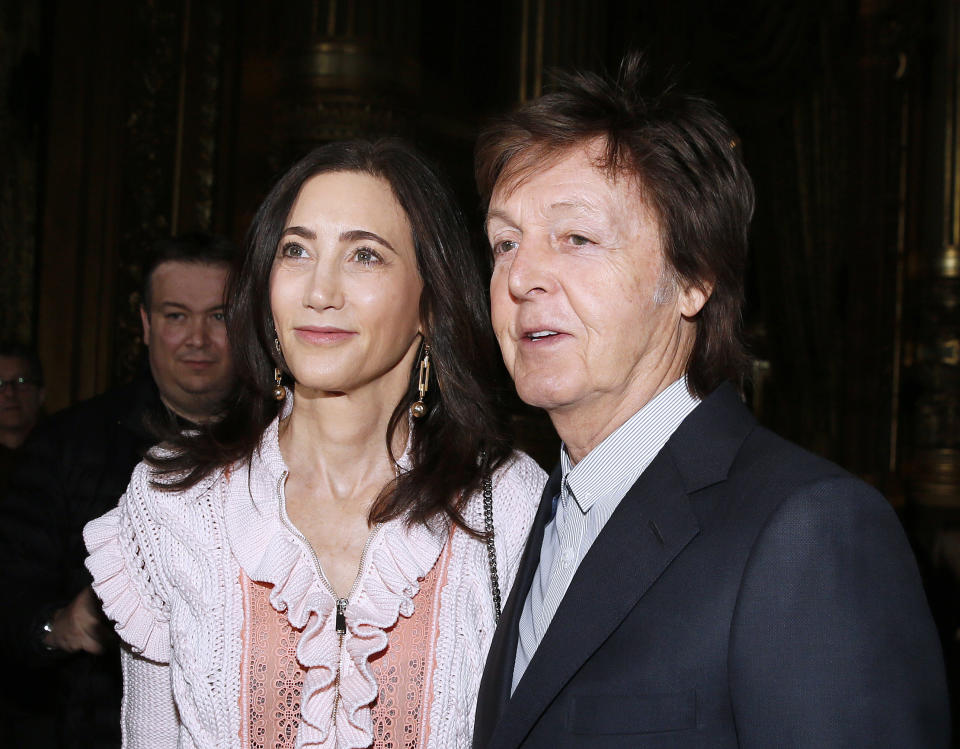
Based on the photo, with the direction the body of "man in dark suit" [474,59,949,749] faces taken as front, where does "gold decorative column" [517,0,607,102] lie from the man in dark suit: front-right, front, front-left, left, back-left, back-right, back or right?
back-right

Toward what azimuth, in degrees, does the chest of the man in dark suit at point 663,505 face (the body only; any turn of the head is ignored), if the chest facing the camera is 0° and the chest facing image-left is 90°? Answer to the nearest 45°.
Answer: approximately 45°

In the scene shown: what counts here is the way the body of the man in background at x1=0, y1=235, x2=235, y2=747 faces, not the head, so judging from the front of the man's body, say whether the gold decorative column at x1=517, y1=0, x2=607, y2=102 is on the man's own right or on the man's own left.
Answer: on the man's own left

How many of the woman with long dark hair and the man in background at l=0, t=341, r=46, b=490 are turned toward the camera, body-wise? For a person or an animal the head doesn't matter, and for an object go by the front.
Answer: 2

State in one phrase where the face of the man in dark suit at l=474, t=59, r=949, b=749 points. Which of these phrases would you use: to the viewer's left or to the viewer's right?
to the viewer's left
